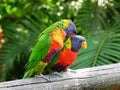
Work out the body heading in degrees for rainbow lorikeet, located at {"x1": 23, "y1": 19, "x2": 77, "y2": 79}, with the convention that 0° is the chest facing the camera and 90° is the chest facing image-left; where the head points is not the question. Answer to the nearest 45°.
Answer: approximately 270°
